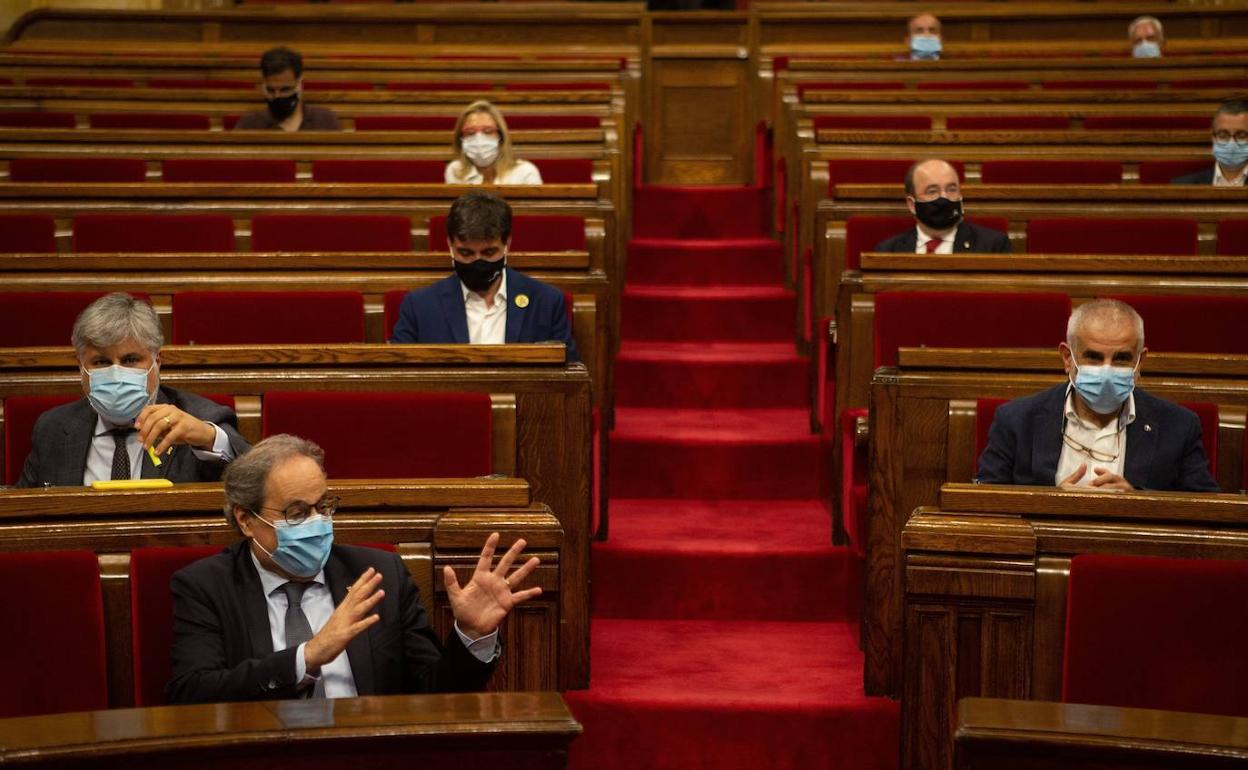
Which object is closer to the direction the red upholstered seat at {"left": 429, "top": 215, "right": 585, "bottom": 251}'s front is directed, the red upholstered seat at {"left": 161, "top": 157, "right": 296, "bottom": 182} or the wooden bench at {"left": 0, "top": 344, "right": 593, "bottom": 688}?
the wooden bench

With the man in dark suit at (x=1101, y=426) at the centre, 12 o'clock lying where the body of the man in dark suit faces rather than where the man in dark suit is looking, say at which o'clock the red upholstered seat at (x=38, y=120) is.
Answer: The red upholstered seat is roughly at 4 o'clock from the man in dark suit.

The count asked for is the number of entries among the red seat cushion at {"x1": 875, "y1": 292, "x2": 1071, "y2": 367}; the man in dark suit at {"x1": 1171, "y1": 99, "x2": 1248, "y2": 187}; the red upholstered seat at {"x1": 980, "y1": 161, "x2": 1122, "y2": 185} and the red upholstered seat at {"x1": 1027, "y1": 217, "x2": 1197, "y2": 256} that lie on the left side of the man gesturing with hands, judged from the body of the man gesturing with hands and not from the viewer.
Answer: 4

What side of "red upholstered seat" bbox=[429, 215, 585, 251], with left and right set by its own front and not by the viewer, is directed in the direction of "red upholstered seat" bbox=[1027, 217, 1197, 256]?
left

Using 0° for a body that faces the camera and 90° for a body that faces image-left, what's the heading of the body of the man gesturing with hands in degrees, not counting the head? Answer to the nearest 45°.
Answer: approximately 315°

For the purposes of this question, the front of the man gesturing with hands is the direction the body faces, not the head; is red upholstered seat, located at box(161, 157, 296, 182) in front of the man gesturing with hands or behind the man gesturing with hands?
behind

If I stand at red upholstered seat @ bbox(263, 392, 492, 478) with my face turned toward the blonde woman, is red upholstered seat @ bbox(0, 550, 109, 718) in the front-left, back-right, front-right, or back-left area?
back-left

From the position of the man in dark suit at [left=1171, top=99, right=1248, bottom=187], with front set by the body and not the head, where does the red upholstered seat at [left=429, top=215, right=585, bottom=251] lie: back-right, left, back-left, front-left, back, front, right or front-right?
front-right

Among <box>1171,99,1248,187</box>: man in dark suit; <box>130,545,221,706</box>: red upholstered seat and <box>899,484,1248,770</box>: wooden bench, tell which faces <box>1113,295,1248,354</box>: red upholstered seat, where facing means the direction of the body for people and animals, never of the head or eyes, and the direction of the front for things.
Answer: the man in dark suit
